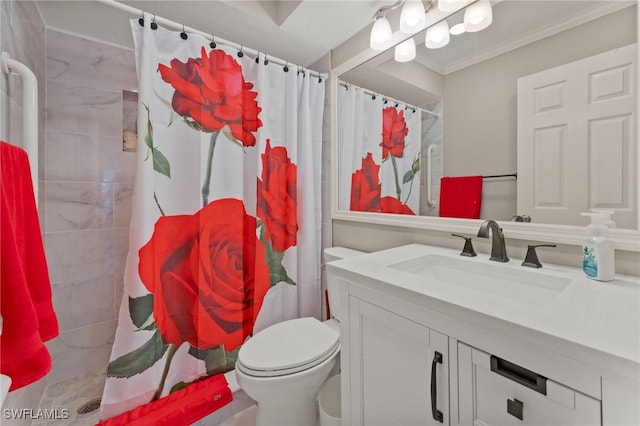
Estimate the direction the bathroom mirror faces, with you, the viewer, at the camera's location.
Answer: facing the viewer and to the left of the viewer

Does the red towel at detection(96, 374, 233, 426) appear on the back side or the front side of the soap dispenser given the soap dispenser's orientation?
on the front side

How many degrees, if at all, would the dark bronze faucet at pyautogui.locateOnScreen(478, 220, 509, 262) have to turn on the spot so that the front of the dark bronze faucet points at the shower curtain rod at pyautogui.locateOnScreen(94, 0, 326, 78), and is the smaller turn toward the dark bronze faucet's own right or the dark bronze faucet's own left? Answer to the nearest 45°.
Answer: approximately 45° to the dark bronze faucet's own right

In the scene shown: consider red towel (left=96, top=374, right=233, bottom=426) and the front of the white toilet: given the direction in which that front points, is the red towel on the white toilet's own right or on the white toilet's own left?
on the white toilet's own right

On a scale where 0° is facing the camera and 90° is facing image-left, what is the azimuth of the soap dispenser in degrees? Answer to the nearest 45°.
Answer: approximately 45°

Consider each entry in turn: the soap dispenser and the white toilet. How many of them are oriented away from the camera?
0

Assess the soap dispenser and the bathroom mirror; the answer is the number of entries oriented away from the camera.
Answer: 0

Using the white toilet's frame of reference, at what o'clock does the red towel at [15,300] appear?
The red towel is roughly at 12 o'clock from the white toilet.

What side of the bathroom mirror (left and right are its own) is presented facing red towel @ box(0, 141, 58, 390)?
front

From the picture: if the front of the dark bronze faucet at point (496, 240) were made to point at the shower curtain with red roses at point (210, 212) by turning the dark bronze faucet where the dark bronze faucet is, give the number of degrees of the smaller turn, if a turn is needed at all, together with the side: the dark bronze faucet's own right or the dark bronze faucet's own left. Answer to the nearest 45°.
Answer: approximately 45° to the dark bronze faucet's own right
